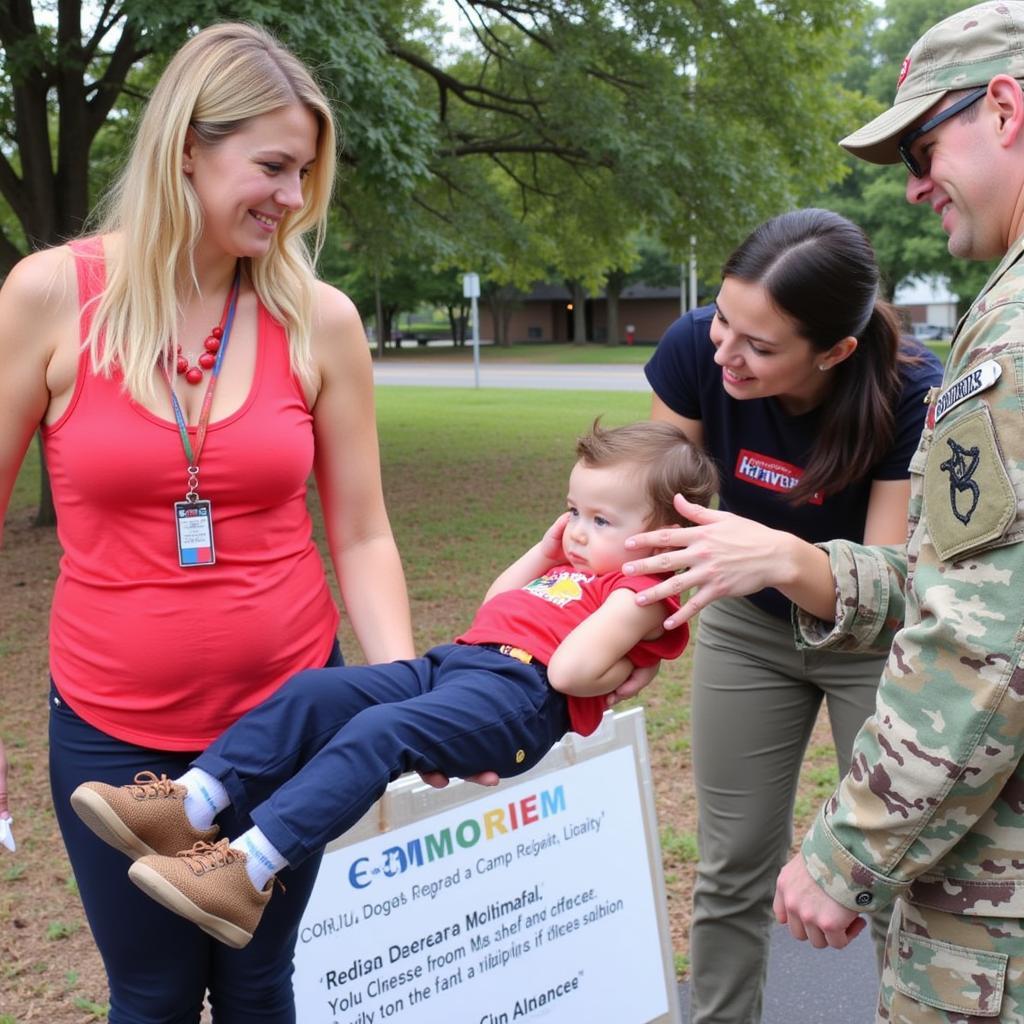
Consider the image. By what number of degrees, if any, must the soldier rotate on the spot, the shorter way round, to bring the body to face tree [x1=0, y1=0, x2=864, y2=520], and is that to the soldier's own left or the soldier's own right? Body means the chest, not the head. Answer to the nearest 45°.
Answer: approximately 90° to the soldier's own right

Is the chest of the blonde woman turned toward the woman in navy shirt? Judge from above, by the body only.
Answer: no

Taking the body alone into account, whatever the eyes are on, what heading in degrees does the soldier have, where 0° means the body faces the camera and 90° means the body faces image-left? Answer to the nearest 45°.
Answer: approximately 90°

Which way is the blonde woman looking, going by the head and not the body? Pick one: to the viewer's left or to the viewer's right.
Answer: to the viewer's right

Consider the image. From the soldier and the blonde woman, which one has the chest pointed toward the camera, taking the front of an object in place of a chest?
the blonde woman

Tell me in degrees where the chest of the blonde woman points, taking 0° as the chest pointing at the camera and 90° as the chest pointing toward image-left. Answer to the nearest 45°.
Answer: approximately 0°

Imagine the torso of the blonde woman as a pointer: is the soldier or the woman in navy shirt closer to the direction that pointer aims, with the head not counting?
the soldier

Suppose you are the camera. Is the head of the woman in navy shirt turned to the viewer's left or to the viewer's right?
to the viewer's left

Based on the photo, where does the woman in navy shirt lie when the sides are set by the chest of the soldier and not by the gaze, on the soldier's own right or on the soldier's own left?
on the soldier's own right

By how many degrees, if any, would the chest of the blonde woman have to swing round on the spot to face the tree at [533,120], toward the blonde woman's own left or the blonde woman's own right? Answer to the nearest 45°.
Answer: approximately 180°

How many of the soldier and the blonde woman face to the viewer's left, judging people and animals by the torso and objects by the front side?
1

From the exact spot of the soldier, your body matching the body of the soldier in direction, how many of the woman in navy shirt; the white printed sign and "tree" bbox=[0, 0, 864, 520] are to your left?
0
